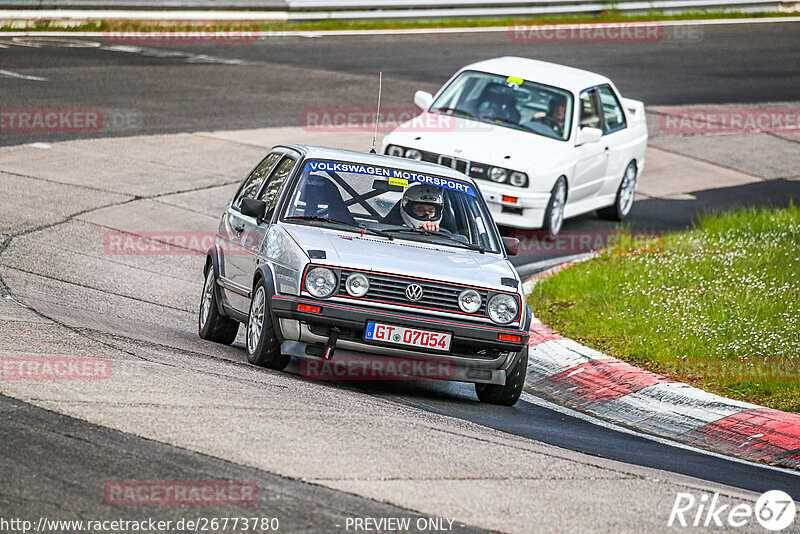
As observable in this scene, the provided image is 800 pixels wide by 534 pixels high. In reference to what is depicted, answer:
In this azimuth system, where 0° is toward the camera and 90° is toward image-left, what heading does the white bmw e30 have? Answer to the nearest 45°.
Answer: approximately 45°

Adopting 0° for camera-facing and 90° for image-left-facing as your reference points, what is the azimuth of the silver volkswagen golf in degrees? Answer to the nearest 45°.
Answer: approximately 315°

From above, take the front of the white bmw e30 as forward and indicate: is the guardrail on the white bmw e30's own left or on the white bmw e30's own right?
on the white bmw e30's own right

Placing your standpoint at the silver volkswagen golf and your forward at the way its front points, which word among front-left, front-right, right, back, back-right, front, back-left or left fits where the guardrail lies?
back-left

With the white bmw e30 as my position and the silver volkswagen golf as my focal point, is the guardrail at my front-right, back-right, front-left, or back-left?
back-right

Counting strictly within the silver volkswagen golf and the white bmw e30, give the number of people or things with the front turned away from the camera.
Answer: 0

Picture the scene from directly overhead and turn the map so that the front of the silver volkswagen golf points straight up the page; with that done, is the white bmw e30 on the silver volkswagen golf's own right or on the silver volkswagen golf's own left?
on the silver volkswagen golf's own left

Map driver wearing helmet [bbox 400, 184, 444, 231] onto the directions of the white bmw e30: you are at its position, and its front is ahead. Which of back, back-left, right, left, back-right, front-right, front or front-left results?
front-left
